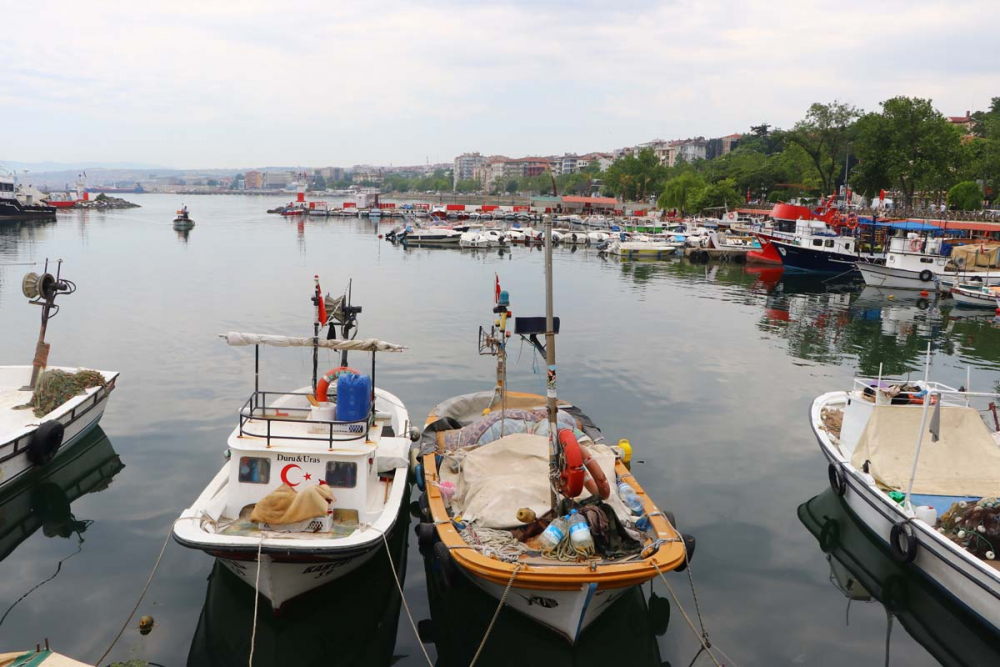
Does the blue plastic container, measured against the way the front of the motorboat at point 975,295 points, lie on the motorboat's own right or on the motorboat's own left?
on the motorboat's own left

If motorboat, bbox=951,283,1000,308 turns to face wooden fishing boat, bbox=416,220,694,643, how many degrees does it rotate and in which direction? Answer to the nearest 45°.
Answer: approximately 90° to its left

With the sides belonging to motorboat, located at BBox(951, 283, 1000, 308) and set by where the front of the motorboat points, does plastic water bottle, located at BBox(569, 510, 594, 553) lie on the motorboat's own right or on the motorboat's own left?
on the motorboat's own left

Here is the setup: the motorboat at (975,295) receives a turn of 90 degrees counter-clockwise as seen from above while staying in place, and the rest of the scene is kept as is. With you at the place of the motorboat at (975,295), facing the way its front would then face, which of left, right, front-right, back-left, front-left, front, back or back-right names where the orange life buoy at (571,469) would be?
front

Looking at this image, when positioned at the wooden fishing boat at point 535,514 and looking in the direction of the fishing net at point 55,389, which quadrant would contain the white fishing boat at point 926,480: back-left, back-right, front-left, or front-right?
back-right

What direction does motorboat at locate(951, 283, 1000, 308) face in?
to the viewer's left

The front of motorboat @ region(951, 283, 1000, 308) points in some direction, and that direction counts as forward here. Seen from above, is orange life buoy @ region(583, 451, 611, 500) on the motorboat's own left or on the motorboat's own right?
on the motorboat's own left

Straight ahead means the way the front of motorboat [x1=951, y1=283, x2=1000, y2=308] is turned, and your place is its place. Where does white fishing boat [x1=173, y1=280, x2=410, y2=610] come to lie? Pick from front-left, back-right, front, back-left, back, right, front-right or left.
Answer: left

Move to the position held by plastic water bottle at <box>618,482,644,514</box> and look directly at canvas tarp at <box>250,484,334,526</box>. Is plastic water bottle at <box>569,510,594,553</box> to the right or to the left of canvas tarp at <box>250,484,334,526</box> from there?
left

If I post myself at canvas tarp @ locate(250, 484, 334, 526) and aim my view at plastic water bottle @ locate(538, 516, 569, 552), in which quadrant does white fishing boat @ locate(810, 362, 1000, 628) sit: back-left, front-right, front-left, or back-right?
front-left

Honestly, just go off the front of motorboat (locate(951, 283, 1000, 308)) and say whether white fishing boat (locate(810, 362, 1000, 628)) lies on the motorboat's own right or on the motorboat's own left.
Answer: on the motorboat's own left

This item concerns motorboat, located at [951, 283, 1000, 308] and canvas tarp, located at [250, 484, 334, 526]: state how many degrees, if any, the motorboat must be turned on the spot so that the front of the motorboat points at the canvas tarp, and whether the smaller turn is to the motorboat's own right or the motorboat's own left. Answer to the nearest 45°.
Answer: approximately 90° to the motorboat's own left

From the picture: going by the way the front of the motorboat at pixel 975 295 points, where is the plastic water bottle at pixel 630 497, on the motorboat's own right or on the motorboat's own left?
on the motorboat's own left

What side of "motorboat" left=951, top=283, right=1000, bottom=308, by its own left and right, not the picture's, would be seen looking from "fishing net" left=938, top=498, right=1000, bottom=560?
left
